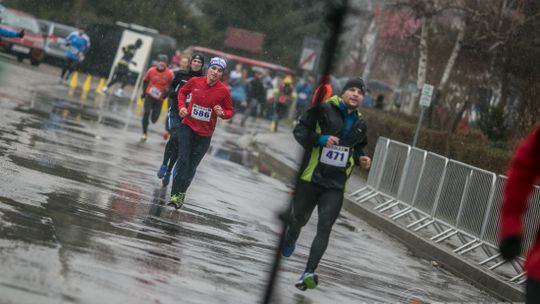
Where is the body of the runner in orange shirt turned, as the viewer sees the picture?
toward the camera

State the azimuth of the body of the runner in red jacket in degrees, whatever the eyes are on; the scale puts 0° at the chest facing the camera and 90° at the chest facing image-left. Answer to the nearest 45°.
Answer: approximately 0°

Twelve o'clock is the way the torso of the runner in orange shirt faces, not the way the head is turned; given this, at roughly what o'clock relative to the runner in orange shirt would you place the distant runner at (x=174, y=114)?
The distant runner is roughly at 12 o'clock from the runner in orange shirt.

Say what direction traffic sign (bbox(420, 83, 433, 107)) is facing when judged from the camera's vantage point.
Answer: facing the viewer

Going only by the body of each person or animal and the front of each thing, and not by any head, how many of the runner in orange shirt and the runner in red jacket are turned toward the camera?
2

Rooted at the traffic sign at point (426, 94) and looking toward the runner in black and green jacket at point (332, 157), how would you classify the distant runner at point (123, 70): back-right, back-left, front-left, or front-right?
back-right

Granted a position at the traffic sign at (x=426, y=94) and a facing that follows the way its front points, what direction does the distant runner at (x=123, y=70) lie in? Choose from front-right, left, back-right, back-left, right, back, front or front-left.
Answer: back-right

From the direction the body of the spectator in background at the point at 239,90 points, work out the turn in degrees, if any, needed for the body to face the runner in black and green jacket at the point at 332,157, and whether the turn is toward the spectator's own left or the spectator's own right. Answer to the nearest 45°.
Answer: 0° — they already face them

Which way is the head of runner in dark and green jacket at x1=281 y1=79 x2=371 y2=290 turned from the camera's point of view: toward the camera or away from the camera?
toward the camera

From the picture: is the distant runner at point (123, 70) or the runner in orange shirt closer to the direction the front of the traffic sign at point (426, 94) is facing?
the runner in orange shirt

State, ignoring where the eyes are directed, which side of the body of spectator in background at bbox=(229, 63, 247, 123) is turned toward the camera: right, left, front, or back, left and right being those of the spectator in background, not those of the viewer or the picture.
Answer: front

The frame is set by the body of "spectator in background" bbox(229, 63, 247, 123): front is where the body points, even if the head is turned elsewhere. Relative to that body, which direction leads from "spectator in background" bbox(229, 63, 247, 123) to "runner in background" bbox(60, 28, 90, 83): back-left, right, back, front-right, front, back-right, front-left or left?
front-right

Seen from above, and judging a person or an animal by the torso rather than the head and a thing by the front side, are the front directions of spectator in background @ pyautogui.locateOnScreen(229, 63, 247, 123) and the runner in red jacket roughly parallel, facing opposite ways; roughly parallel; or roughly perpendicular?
roughly parallel

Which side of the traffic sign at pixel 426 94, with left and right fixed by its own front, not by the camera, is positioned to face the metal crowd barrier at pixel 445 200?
front

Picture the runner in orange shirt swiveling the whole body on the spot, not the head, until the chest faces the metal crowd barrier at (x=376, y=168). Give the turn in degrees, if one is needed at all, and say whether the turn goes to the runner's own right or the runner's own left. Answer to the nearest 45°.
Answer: approximately 90° to the runner's own left

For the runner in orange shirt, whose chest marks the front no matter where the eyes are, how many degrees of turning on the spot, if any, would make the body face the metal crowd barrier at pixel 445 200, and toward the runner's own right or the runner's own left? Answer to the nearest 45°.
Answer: approximately 45° to the runner's own left

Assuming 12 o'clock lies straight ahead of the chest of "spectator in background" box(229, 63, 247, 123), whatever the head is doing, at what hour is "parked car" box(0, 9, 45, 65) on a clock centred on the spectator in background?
The parked car is roughly at 3 o'clock from the spectator in background.
